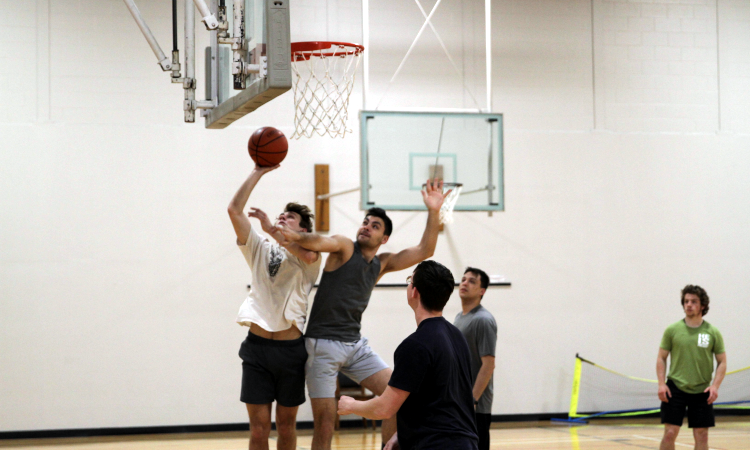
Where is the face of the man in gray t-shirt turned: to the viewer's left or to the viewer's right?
to the viewer's left

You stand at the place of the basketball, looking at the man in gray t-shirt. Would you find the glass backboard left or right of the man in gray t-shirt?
left

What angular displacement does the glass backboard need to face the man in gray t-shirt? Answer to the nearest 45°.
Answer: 0° — it already faces them

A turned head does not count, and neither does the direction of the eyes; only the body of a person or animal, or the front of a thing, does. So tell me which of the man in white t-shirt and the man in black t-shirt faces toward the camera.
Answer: the man in white t-shirt

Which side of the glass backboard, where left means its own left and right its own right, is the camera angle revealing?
front

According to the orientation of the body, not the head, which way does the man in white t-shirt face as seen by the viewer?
toward the camera

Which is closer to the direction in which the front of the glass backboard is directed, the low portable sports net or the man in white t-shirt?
the man in white t-shirt

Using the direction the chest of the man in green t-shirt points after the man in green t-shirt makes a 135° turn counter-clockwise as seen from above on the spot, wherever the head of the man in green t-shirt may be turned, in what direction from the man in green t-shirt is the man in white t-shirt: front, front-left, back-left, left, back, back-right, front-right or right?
back

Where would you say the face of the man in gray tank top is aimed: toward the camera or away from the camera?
toward the camera

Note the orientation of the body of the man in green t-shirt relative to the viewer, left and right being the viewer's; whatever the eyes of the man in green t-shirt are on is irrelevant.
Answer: facing the viewer

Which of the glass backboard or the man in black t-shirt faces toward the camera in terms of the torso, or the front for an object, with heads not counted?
the glass backboard

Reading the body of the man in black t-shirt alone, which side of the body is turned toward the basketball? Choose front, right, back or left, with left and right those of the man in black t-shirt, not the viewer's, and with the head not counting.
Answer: front

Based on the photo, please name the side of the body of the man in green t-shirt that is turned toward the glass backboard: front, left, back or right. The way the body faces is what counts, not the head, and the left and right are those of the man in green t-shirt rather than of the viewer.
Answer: right

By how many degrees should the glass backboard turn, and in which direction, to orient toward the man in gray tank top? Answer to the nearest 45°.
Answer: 0° — it already faces them
